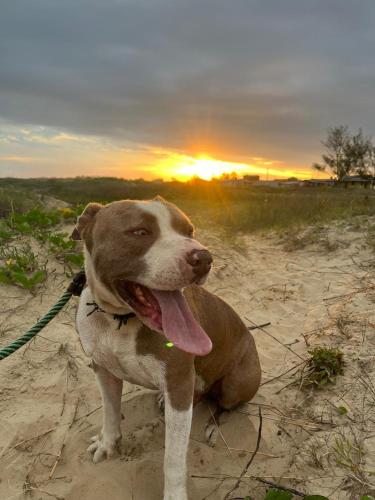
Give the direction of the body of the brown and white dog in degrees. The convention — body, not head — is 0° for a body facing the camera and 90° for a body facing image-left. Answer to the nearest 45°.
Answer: approximately 45°

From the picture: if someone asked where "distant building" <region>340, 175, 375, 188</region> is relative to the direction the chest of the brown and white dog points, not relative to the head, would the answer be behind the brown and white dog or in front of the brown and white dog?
behind

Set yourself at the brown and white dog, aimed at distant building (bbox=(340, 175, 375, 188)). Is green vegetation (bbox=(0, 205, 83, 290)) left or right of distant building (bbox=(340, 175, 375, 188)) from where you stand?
left

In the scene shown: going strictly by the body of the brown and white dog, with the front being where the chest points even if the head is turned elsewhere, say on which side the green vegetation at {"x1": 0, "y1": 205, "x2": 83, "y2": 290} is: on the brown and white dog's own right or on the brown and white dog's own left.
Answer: on the brown and white dog's own right

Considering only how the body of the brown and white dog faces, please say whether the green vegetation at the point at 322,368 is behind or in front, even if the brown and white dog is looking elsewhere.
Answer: behind
